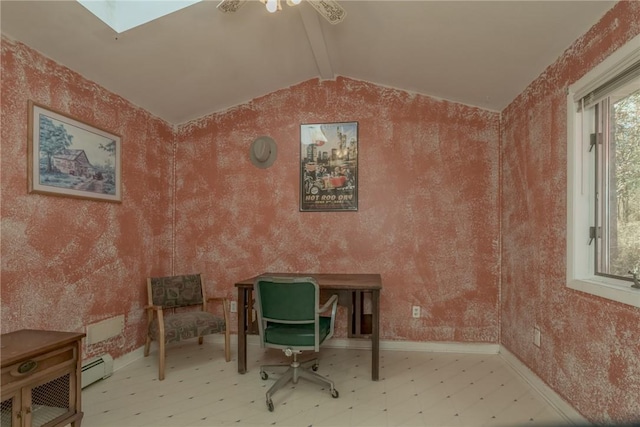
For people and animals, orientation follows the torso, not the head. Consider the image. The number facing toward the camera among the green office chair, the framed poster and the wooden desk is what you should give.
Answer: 2

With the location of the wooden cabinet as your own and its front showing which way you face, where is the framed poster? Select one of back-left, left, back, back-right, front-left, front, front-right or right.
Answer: front-left

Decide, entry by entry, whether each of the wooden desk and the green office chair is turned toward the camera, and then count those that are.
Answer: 1

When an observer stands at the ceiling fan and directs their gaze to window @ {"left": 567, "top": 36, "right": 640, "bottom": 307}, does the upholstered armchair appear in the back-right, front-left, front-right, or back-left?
back-left

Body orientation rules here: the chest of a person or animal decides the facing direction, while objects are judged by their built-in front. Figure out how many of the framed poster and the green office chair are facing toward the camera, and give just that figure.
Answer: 1

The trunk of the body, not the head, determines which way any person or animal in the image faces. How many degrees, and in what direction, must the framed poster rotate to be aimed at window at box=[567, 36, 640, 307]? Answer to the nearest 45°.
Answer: approximately 45° to its left

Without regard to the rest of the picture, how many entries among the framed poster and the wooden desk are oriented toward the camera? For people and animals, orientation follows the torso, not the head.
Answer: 2

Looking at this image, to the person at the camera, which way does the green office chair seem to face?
facing away from the viewer and to the right of the viewer
